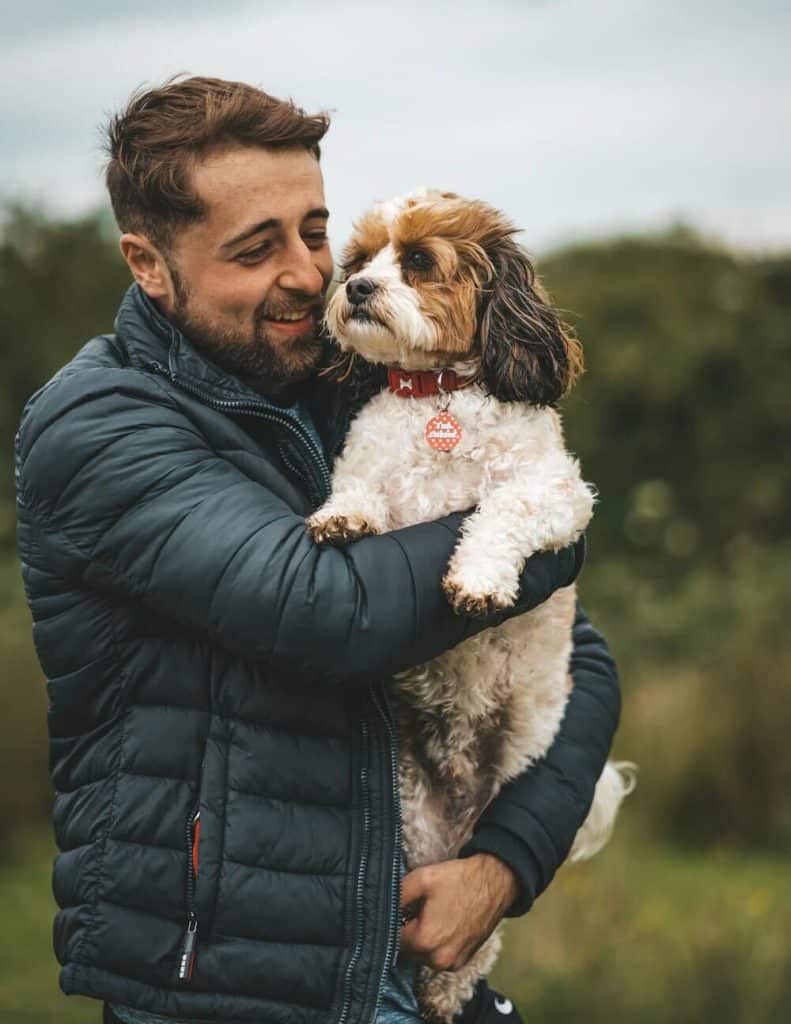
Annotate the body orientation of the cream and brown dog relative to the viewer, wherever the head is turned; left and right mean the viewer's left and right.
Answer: facing the viewer and to the left of the viewer

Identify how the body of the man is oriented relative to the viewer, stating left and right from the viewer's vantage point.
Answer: facing the viewer and to the right of the viewer
